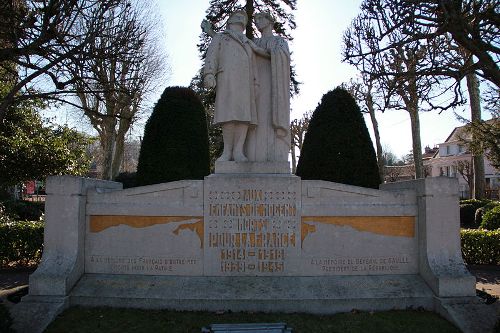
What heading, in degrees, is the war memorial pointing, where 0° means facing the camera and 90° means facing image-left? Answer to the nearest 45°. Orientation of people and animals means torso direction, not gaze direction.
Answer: approximately 0°

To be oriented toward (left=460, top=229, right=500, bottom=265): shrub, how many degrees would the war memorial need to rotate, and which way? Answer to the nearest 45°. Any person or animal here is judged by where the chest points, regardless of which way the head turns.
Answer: approximately 135° to its left

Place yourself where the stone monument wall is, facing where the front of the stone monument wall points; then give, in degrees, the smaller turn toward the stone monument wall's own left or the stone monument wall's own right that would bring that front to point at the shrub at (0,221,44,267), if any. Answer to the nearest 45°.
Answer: approximately 135° to the stone monument wall's own right

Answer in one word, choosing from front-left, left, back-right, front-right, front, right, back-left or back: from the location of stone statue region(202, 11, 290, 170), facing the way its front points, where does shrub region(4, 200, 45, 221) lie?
back-right

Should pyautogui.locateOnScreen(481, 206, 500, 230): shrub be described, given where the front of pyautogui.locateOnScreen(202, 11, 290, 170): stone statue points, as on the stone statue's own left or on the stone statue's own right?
on the stone statue's own left

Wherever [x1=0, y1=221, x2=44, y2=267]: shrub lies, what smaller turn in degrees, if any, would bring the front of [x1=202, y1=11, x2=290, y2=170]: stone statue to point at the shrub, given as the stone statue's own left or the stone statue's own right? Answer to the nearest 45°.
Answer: approximately 135° to the stone statue's own right

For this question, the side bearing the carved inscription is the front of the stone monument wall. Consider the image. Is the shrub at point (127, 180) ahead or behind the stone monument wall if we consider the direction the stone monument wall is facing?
behind
